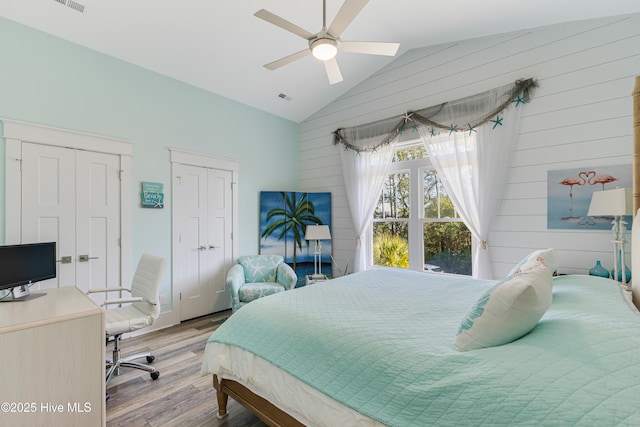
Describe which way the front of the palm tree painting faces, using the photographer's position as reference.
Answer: facing the viewer

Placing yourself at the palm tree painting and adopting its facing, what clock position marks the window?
The window is roughly at 10 o'clock from the palm tree painting.

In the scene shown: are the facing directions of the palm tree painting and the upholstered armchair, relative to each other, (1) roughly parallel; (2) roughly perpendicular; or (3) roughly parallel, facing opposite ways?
roughly parallel

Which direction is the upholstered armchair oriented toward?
toward the camera

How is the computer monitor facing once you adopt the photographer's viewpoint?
facing the viewer and to the right of the viewer

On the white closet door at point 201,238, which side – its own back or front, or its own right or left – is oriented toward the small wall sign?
right

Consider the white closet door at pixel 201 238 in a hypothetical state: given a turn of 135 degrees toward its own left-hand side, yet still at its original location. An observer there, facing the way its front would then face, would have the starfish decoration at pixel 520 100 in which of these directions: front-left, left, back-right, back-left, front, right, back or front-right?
back-right

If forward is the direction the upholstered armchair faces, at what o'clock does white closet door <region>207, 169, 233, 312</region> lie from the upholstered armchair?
The white closet door is roughly at 4 o'clock from the upholstered armchair.

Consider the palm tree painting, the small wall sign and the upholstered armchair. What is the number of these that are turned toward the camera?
3

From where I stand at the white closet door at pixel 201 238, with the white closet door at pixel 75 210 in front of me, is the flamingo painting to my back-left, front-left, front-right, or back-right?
back-left

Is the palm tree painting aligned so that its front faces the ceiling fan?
yes

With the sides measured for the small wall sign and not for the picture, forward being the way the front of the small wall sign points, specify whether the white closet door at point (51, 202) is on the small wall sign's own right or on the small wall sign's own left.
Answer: on the small wall sign's own right

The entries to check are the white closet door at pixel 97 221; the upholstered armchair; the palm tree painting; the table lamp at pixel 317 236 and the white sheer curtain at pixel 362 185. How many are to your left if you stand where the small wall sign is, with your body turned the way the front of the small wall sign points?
4

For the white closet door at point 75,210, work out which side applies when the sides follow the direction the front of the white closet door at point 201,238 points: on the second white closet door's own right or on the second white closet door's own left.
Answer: on the second white closet door's own right

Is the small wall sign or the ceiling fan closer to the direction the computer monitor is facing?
the ceiling fan

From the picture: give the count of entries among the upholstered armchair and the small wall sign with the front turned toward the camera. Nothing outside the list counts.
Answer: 2
